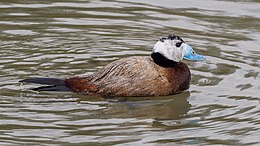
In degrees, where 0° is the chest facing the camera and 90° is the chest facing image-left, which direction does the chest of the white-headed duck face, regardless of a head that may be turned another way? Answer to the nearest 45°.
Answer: approximately 270°
